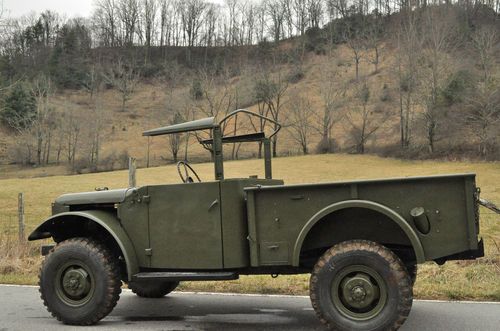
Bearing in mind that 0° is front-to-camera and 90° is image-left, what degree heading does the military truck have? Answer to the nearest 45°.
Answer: approximately 90°

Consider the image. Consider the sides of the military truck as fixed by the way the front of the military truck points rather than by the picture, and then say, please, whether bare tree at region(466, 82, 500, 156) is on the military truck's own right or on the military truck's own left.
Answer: on the military truck's own right
